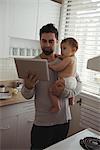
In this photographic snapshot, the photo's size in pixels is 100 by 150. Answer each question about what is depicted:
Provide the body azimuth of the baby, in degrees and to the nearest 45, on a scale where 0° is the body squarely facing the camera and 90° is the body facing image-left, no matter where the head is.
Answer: approximately 90°

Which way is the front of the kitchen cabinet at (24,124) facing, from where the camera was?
facing the viewer and to the right of the viewer

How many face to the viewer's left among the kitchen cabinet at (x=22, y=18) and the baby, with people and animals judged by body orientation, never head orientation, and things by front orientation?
1

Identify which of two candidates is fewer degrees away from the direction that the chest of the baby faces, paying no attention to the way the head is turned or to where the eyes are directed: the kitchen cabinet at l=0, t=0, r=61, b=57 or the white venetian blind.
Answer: the kitchen cabinet

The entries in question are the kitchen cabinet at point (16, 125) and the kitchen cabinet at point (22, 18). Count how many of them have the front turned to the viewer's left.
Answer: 0

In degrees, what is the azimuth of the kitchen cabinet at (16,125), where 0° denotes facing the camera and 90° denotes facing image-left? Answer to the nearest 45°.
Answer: approximately 315°

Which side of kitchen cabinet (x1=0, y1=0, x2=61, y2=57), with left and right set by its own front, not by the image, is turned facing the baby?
front
